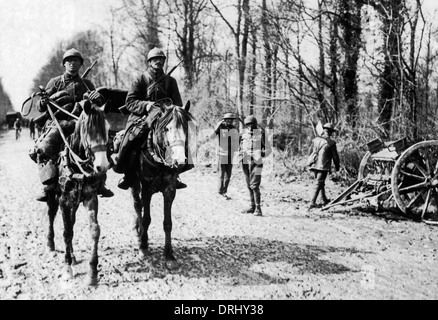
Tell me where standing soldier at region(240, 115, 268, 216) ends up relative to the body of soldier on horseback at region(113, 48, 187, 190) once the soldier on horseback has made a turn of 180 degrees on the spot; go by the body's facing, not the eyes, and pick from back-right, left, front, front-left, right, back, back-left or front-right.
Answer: front-right

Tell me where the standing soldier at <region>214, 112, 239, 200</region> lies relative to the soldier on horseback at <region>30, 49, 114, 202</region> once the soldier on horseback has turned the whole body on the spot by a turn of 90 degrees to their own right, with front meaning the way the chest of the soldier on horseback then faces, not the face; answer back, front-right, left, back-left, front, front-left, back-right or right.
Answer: back-right

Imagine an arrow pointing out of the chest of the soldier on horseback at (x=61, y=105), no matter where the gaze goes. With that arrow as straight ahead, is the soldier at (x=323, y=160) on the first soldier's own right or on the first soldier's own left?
on the first soldier's own left

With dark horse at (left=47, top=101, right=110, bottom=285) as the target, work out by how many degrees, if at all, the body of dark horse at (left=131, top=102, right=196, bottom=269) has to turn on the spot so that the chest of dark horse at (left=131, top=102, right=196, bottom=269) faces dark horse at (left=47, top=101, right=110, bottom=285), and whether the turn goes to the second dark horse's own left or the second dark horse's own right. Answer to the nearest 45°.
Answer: approximately 90° to the second dark horse's own right

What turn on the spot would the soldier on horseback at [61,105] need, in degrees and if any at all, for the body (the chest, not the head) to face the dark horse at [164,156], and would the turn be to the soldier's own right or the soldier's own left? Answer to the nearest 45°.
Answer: approximately 45° to the soldier's own left

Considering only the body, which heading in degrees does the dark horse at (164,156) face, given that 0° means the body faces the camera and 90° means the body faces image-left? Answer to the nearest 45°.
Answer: approximately 0°
